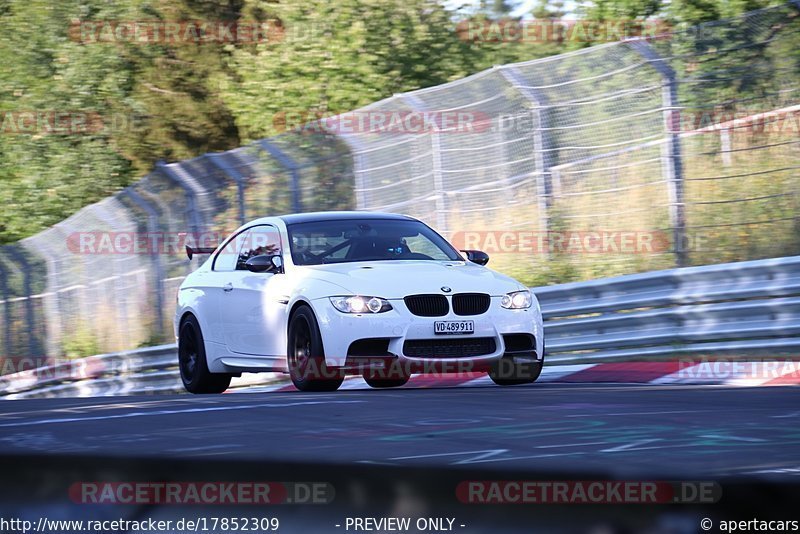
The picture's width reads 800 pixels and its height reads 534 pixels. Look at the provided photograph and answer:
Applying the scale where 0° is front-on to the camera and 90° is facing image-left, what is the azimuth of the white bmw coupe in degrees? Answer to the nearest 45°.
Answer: approximately 315°

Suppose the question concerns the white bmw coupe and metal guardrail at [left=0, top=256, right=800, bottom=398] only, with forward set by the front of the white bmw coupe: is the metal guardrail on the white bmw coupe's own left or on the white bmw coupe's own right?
on the white bmw coupe's own left
